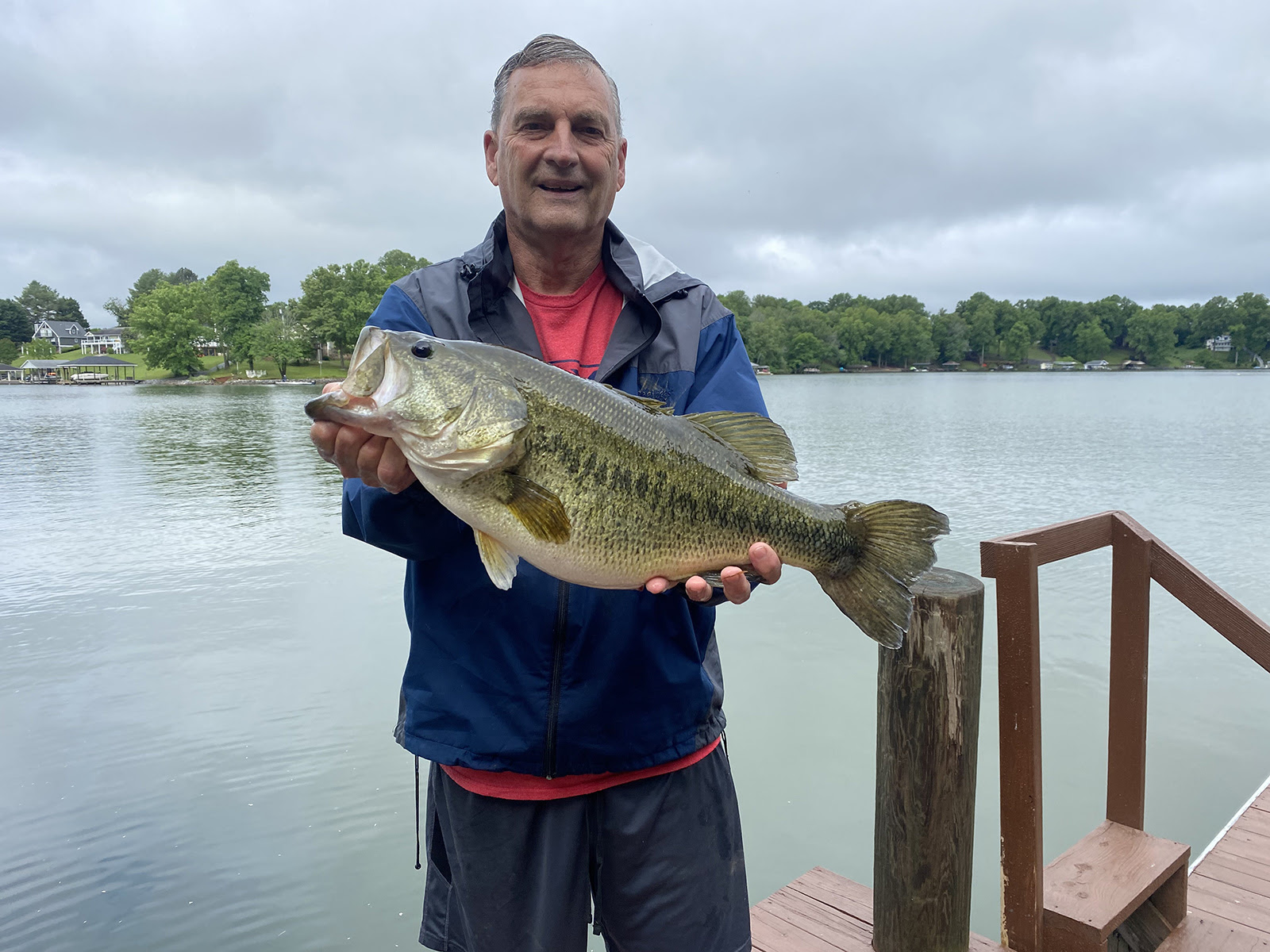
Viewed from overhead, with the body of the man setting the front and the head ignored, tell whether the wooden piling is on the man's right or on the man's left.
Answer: on the man's left

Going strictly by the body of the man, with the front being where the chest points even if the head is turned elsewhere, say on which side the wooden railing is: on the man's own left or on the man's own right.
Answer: on the man's own left

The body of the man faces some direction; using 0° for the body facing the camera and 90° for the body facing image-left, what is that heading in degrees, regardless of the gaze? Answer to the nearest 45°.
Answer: approximately 0°
